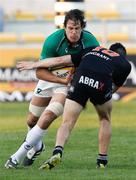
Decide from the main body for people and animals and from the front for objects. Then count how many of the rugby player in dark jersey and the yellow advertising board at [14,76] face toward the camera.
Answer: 1

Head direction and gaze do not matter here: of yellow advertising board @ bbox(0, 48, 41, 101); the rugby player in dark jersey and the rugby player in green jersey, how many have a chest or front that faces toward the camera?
2

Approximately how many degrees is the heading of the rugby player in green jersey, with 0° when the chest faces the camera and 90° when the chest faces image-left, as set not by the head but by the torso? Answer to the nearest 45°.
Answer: approximately 0°

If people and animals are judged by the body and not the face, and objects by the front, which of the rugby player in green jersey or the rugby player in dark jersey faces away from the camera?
the rugby player in dark jersey

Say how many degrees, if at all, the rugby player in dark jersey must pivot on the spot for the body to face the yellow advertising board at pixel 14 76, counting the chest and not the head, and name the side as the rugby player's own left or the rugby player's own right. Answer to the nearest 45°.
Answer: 0° — they already face it

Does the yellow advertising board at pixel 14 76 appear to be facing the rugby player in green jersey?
yes

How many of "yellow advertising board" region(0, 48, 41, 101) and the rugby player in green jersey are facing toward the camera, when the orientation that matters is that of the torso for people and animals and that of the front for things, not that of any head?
2

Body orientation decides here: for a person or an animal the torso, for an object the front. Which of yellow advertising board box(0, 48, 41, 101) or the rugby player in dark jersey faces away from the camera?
the rugby player in dark jersey

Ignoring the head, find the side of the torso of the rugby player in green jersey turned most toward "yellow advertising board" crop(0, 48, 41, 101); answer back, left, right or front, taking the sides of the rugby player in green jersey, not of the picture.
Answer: back

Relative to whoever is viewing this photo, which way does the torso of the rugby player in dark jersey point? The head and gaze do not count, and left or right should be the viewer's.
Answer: facing away from the viewer
